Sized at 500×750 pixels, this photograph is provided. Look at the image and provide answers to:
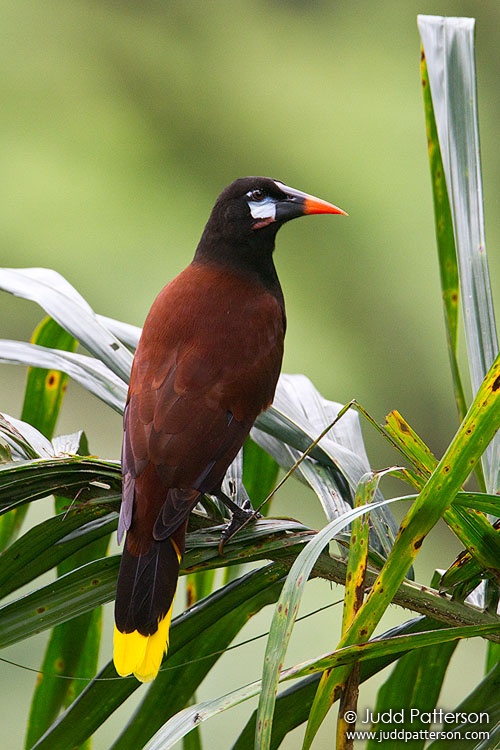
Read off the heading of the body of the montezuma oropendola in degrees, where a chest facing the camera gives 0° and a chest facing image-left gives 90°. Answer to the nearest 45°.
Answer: approximately 225°

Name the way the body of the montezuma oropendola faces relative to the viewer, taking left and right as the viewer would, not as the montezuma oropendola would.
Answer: facing away from the viewer and to the right of the viewer
